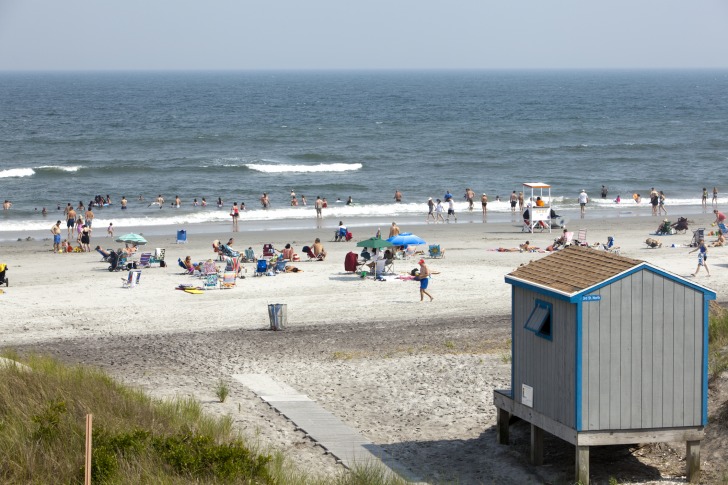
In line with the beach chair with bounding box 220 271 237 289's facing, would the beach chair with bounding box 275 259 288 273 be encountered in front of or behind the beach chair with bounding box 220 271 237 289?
in front

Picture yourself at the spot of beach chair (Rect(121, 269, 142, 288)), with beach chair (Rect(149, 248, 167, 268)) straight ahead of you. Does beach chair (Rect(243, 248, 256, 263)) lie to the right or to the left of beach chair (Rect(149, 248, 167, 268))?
right

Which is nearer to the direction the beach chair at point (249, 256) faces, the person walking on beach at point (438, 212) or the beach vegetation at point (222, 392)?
the person walking on beach

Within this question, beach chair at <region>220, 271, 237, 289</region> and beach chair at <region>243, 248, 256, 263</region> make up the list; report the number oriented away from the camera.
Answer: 2

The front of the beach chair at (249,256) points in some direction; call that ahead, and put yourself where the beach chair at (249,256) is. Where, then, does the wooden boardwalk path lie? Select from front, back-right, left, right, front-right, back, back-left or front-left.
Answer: back

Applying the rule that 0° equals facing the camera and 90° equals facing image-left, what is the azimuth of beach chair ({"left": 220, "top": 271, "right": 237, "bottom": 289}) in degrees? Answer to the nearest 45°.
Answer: approximately 180°

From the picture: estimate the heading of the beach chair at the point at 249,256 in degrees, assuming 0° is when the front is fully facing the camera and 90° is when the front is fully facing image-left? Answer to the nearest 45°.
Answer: approximately 180°

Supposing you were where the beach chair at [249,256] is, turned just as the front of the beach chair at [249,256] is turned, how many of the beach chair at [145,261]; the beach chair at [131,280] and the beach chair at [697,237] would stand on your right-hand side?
1

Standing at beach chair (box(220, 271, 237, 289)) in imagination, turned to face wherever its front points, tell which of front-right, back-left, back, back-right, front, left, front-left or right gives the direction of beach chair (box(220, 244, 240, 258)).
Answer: front

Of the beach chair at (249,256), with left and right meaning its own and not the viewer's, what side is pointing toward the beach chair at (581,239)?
right

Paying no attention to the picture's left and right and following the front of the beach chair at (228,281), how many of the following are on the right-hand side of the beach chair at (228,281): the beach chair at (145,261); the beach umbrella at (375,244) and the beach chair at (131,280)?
1

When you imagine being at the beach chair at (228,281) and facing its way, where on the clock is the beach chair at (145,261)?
the beach chair at (145,261) is roughly at 11 o'clock from the beach chair at (228,281).

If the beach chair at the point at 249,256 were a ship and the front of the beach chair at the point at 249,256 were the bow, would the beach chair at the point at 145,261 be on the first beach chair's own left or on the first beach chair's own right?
on the first beach chair's own left

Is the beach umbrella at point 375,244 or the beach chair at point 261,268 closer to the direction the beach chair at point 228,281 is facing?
the beach chair

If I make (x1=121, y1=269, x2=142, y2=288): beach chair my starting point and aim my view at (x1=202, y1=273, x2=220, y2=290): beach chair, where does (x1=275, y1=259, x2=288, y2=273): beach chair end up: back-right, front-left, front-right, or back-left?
front-left

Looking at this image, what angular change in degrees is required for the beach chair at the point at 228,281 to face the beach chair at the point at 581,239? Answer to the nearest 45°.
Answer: approximately 45° to its right
